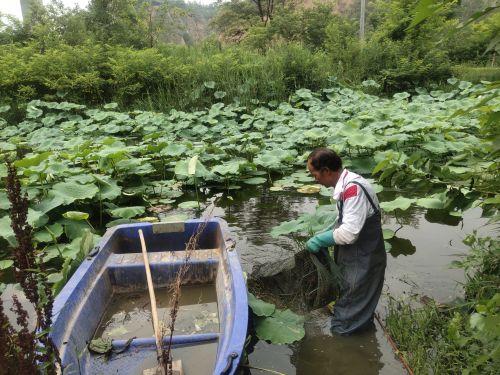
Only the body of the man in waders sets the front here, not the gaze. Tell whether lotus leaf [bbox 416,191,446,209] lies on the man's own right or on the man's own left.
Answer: on the man's own right

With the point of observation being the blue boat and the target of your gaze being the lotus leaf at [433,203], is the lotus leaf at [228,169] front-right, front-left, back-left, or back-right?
front-left

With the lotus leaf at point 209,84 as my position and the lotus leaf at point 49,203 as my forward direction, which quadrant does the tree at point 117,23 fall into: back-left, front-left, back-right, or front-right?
back-right

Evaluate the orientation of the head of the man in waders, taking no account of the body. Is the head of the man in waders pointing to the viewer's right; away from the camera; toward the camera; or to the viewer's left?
to the viewer's left

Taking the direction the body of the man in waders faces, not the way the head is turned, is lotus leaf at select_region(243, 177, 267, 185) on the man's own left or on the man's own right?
on the man's own right

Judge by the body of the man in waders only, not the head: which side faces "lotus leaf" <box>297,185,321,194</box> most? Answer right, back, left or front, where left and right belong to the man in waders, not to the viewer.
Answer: right

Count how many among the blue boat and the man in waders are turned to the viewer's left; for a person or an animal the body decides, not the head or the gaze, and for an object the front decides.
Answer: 1

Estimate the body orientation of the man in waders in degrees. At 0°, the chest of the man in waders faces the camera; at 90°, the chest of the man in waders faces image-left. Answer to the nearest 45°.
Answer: approximately 90°

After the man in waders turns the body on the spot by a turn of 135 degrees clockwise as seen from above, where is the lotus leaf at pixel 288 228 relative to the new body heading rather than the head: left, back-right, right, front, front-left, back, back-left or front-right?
left

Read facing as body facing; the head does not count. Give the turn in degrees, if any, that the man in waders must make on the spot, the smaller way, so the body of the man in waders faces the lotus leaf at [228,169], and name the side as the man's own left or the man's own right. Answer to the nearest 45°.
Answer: approximately 45° to the man's own right

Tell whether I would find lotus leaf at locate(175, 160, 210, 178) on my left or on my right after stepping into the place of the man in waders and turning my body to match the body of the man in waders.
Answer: on my right
